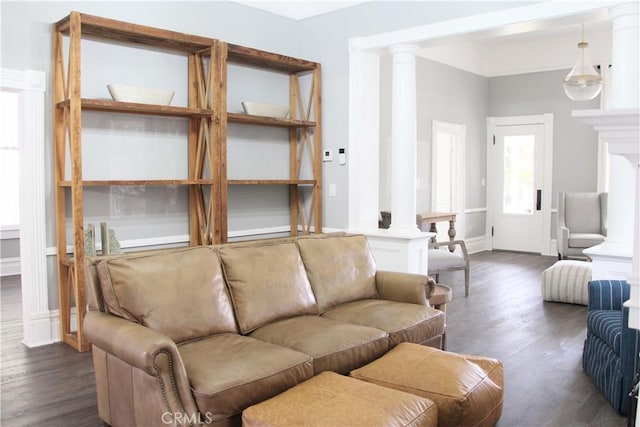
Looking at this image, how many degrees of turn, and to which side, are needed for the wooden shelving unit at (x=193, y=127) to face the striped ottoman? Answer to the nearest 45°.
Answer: approximately 45° to its left

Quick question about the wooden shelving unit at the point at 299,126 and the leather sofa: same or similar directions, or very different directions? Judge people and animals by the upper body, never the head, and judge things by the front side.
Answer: same or similar directions

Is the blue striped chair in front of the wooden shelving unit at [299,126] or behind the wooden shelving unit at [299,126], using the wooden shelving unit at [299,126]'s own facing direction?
in front

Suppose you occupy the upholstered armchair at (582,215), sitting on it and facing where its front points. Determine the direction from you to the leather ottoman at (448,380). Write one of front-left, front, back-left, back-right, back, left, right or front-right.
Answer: front

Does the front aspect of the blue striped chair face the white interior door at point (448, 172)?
no

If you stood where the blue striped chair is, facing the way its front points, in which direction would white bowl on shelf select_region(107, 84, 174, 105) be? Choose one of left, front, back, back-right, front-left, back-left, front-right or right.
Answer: front-right

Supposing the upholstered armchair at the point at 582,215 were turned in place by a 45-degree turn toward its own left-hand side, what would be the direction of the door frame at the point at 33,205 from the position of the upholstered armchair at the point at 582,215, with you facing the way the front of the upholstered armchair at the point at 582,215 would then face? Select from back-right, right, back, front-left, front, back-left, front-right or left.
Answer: right

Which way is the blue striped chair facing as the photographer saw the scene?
facing the viewer and to the left of the viewer

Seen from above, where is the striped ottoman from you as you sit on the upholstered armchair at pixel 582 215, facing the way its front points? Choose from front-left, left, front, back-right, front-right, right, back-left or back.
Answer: front

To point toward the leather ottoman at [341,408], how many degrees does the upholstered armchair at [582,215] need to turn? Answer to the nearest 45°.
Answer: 0° — it already faces it

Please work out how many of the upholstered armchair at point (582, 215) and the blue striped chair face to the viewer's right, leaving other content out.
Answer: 0

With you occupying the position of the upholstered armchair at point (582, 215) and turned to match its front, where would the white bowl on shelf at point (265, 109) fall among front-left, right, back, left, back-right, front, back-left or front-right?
front-right

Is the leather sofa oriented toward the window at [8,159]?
no

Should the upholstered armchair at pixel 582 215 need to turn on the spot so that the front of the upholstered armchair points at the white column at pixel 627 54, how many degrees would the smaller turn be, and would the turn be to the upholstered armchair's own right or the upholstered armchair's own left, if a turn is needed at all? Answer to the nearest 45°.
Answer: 0° — it already faces it

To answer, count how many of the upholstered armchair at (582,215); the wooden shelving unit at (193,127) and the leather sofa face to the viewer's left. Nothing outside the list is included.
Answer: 0

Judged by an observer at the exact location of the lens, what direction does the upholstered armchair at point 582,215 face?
facing the viewer

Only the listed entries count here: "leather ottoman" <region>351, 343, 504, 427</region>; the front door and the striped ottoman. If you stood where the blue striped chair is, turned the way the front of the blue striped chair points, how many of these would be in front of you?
1

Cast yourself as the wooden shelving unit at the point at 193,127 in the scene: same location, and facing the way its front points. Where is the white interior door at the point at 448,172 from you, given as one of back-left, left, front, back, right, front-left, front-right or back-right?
left

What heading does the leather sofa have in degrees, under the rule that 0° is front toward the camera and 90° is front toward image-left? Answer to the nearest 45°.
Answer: approximately 315°
